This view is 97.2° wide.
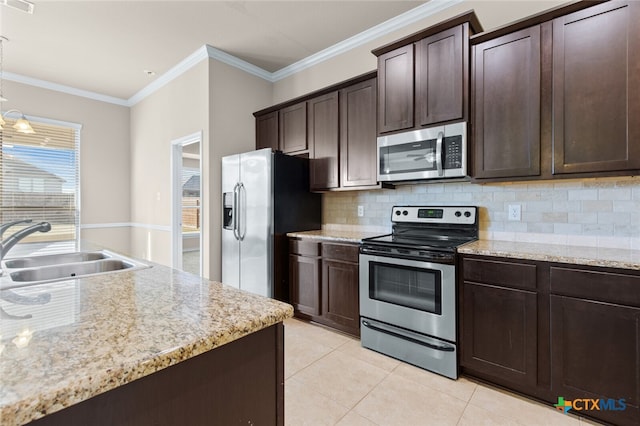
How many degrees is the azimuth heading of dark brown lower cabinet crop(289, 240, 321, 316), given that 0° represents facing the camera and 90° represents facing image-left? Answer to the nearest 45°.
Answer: approximately 45°

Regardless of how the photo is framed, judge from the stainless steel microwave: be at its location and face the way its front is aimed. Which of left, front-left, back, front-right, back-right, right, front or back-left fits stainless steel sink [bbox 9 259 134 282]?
front

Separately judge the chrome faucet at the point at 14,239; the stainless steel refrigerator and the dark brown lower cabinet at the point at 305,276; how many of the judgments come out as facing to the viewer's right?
1

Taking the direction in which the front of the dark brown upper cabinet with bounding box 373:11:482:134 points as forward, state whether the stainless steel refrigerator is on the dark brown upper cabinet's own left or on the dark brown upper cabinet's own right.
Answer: on the dark brown upper cabinet's own right

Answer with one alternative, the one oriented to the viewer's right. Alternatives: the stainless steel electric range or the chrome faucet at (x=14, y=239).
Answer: the chrome faucet

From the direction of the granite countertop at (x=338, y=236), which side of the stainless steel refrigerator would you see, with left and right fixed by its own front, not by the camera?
left

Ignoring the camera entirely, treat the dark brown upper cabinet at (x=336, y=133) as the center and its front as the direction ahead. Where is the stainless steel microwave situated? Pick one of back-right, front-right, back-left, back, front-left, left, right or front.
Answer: left

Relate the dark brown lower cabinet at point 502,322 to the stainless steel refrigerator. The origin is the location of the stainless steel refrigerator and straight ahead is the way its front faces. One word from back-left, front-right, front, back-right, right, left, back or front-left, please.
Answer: left

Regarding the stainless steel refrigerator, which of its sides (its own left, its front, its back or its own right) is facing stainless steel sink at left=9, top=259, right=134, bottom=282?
front

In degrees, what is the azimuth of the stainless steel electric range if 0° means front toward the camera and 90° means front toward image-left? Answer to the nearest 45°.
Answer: approximately 45°

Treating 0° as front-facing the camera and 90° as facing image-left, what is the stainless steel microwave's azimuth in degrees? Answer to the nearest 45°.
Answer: approximately 45°

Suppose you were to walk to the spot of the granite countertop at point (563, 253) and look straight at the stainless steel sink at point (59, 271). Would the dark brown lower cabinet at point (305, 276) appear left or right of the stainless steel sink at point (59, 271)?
right

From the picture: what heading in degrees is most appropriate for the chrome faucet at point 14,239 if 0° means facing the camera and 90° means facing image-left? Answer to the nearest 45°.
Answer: approximately 270°

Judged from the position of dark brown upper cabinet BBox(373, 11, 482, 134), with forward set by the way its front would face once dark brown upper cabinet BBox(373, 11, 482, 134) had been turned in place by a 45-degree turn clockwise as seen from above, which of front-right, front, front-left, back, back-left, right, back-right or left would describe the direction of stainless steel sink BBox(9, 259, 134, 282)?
front-left

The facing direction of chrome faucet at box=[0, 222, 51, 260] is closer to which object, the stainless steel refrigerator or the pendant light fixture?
the stainless steel refrigerator

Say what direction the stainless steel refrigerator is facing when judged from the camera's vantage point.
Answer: facing the viewer and to the left of the viewer
